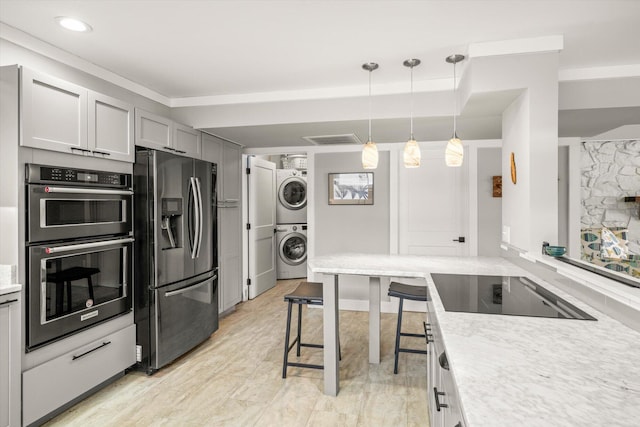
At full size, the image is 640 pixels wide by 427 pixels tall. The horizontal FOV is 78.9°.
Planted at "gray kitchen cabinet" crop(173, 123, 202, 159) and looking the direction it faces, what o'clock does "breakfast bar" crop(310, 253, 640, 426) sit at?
The breakfast bar is roughly at 1 o'clock from the gray kitchen cabinet.

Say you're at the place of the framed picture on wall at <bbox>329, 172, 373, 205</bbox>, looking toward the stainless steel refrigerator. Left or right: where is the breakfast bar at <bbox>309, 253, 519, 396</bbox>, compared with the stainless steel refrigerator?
left

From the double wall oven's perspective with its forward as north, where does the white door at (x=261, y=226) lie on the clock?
The white door is roughly at 9 o'clock from the double wall oven.

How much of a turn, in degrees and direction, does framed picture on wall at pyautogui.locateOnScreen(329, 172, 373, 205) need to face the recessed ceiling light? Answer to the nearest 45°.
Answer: approximately 45° to its right

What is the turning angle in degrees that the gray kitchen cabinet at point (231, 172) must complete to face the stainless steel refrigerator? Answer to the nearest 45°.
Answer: approximately 45° to its right

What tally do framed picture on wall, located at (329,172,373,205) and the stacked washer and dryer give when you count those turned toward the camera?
2

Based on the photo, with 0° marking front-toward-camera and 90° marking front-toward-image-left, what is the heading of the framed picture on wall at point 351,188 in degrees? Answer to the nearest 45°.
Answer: approximately 0°

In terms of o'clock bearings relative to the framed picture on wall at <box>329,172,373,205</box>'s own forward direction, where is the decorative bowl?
The decorative bowl is roughly at 11 o'clock from the framed picture on wall.

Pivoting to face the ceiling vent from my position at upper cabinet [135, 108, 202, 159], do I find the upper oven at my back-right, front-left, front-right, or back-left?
back-right

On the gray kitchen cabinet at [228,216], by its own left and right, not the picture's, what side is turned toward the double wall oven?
right

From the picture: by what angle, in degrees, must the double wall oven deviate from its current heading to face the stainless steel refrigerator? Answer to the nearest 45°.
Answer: approximately 90° to its left

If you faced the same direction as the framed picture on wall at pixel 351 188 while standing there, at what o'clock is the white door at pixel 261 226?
The white door is roughly at 4 o'clock from the framed picture on wall.

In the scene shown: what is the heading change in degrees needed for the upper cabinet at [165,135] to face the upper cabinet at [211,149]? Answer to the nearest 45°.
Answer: approximately 90° to its left

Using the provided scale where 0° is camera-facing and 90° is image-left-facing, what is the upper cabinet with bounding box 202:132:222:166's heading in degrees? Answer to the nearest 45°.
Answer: approximately 315°

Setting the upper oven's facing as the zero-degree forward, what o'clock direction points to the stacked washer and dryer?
The stacked washer and dryer is roughly at 9 o'clock from the upper oven.

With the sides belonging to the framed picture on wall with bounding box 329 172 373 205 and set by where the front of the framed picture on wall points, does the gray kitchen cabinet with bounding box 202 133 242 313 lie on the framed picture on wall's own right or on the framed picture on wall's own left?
on the framed picture on wall's own right
